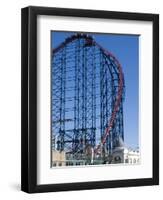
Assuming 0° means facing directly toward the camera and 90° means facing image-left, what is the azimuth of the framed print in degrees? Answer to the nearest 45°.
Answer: approximately 315°
